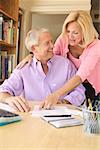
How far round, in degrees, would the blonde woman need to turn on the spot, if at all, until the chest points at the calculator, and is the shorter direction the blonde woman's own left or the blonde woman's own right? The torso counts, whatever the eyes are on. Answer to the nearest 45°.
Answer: approximately 45° to the blonde woman's own left

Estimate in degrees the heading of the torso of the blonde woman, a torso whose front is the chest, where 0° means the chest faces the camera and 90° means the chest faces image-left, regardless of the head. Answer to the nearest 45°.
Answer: approximately 45°
